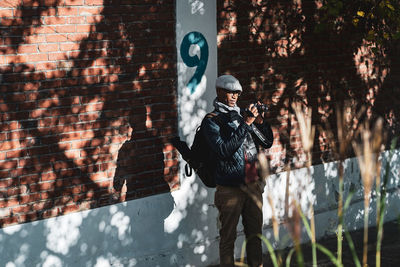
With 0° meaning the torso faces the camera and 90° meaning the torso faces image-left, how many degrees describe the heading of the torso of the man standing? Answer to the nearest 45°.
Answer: approximately 315°
